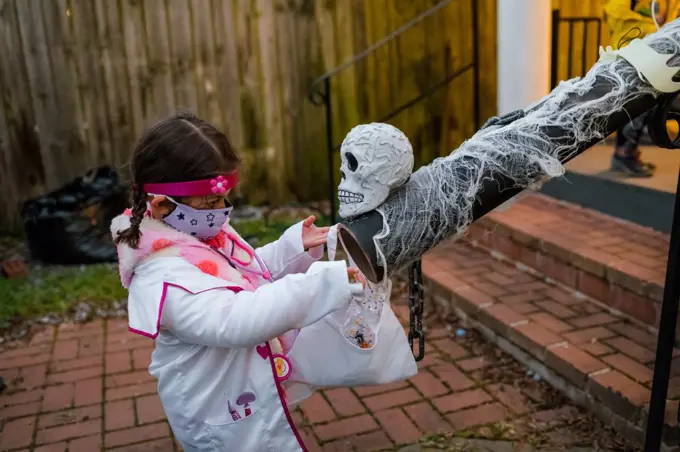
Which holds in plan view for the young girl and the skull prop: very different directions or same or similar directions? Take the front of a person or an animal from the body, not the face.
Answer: very different directions

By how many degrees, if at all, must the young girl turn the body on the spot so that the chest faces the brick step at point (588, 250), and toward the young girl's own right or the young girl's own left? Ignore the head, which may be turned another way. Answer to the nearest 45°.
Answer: approximately 45° to the young girl's own left

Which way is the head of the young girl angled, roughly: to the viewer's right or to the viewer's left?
to the viewer's right

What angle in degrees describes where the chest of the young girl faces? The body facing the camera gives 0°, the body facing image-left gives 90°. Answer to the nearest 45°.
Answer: approximately 270°

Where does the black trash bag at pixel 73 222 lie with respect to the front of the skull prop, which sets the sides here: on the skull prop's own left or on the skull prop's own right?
on the skull prop's own right

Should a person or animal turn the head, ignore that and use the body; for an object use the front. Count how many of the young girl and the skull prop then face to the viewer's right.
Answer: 1

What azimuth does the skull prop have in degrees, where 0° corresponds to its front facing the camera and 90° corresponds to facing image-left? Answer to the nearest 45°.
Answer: approximately 90°
